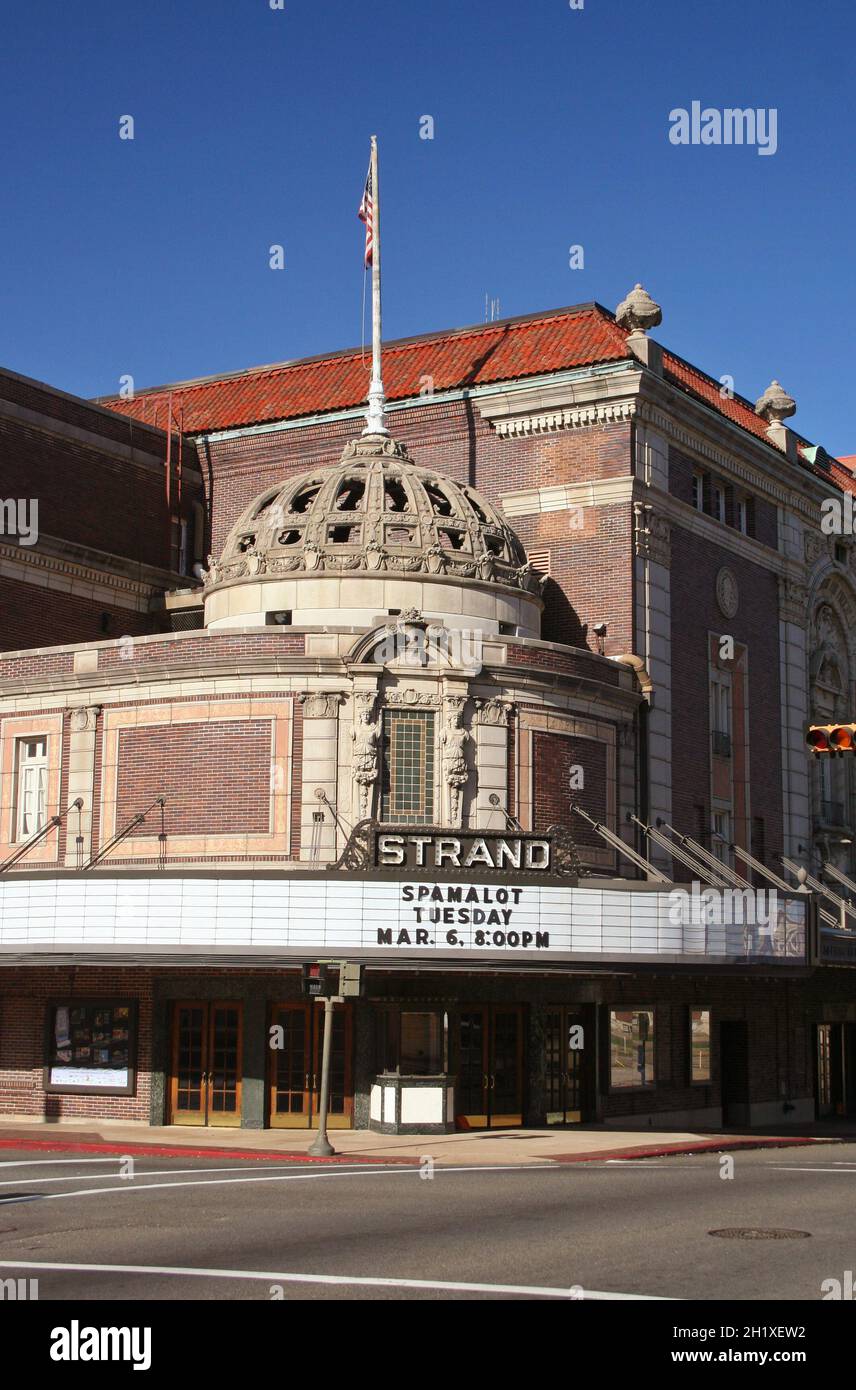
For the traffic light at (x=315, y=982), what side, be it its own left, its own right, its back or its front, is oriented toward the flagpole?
back

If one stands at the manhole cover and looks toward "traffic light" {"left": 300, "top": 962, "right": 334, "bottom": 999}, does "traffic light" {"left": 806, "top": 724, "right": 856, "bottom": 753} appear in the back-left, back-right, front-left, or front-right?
front-right

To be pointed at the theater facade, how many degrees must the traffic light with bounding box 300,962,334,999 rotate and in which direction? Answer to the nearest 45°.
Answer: approximately 180°

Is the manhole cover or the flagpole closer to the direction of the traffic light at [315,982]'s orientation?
the manhole cover

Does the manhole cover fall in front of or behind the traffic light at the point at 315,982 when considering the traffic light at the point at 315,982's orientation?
in front

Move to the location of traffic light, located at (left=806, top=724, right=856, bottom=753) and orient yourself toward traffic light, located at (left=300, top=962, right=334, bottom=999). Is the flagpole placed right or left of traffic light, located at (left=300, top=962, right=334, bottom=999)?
right

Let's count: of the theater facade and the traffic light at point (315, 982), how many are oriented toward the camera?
2

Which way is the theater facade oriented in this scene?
toward the camera

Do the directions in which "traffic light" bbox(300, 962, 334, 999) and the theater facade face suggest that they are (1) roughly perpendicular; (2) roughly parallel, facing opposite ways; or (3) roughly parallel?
roughly parallel

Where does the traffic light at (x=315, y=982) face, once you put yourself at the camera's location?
facing the viewer
